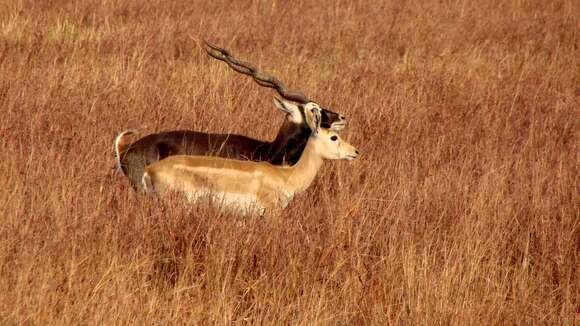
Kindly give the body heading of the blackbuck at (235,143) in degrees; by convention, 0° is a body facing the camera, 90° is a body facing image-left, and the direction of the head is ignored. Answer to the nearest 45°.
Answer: approximately 270°
